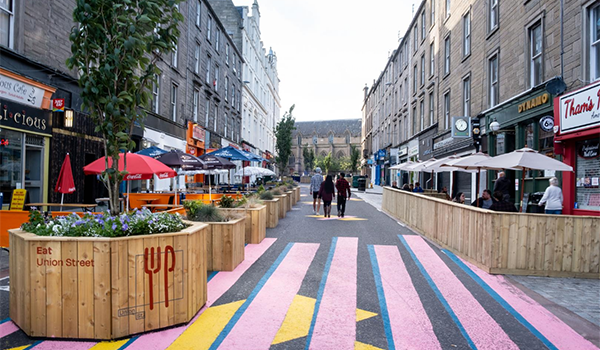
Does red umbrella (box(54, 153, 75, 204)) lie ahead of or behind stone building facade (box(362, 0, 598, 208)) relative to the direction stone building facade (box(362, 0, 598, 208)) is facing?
ahead

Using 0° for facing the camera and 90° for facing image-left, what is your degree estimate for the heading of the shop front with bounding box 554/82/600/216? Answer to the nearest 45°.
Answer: approximately 45°

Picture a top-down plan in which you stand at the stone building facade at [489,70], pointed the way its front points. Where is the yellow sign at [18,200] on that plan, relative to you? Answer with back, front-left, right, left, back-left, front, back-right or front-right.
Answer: front

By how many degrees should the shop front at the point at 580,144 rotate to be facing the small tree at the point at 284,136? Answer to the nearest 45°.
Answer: approximately 90° to its right

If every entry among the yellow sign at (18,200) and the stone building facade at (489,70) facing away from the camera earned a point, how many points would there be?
0

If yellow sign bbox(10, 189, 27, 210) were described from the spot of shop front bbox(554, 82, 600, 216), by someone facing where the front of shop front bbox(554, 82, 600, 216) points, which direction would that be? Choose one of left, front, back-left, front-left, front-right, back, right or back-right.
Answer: front

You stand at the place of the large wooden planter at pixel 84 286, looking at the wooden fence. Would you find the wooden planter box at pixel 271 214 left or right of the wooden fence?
left

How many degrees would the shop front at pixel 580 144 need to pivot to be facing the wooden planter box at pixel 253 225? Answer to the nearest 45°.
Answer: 0° — it already faces it

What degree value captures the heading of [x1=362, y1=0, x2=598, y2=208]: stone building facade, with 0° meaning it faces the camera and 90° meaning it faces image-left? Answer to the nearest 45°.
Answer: approximately 45°

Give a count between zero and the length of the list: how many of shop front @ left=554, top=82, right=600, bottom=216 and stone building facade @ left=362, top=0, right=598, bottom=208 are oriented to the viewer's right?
0

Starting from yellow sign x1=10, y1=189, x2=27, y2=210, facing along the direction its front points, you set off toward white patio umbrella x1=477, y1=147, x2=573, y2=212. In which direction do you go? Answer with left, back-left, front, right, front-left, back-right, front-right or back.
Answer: front-left

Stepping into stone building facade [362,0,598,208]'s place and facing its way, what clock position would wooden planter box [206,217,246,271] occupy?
The wooden planter box is roughly at 11 o'clock from the stone building facade.

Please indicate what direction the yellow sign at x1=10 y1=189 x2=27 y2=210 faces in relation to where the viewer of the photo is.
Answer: facing the viewer
